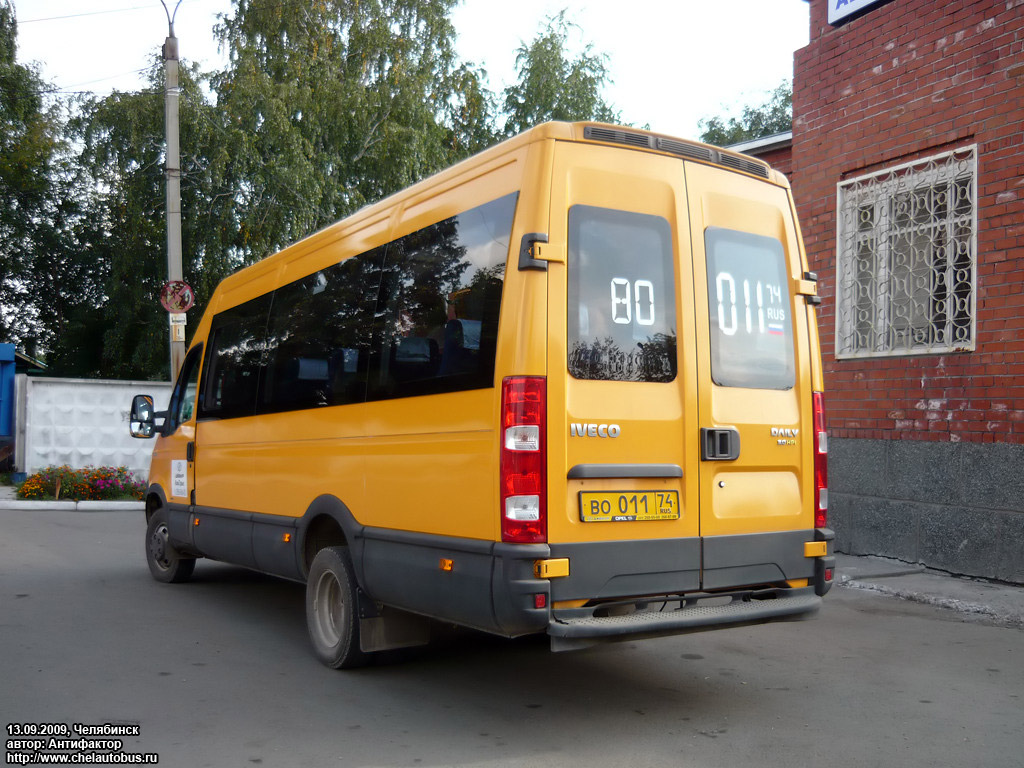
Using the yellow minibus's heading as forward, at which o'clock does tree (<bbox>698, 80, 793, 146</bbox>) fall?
The tree is roughly at 2 o'clock from the yellow minibus.

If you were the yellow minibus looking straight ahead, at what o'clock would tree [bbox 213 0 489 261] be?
The tree is roughly at 1 o'clock from the yellow minibus.

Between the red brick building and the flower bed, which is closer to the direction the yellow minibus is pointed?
the flower bed

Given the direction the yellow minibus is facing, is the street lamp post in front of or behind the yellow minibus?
in front

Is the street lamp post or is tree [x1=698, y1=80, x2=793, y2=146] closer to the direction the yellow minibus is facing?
the street lamp post

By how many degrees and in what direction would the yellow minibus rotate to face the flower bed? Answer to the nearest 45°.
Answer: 0° — it already faces it

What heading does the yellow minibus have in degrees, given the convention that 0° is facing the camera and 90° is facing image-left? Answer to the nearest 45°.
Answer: approximately 135°

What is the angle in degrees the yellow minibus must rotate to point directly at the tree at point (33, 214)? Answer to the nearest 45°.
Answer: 0° — it already faces it

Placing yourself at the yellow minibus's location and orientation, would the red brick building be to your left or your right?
on your right

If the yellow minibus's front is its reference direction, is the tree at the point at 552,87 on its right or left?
on its right
